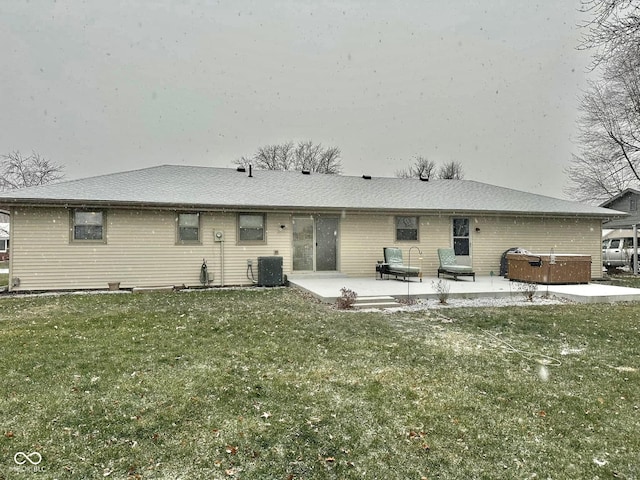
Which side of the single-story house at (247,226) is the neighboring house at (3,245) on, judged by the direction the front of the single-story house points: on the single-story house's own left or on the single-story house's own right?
on the single-story house's own left

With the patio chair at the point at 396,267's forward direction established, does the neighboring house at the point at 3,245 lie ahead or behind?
behind

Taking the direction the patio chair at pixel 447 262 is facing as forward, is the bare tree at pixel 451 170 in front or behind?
behind

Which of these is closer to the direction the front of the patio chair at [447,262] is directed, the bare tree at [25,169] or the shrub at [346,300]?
the shrub

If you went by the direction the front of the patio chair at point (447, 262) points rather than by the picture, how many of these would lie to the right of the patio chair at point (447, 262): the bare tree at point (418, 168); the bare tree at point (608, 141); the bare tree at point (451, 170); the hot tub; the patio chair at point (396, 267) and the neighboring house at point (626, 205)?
1

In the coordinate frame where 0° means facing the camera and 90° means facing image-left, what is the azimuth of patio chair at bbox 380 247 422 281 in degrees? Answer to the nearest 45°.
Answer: approximately 315°

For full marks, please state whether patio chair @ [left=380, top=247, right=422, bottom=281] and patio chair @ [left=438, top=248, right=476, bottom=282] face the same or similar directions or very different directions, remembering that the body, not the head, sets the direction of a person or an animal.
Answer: same or similar directions

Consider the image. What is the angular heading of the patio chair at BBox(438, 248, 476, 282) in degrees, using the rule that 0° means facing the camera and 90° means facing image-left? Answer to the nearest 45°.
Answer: approximately 315°

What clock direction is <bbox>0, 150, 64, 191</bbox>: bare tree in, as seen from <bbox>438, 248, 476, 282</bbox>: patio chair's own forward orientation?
The bare tree is roughly at 5 o'clock from the patio chair.

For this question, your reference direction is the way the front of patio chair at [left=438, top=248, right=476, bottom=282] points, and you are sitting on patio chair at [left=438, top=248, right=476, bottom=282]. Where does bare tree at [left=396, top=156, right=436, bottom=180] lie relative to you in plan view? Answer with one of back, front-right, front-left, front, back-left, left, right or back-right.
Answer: back-left

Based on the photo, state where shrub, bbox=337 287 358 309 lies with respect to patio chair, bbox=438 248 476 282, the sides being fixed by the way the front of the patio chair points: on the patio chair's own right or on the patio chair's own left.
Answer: on the patio chair's own right

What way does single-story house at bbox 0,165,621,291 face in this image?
away from the camera

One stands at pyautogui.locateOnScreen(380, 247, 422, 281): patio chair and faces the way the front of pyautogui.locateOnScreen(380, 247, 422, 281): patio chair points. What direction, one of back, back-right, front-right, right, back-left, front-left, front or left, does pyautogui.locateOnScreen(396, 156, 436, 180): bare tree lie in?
back-left

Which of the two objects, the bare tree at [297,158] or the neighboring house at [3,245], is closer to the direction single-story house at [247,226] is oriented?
the bare tree

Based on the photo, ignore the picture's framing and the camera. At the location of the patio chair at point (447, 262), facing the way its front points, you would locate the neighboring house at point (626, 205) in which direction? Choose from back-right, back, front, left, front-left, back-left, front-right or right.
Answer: left

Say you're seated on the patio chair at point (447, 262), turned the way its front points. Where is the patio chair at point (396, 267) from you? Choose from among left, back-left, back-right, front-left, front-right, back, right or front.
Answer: right

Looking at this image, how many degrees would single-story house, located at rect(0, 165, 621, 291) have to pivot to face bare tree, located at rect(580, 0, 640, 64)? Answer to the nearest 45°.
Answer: approximately 135° to its right

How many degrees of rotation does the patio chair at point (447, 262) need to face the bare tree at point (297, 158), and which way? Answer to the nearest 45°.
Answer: approximately 180°

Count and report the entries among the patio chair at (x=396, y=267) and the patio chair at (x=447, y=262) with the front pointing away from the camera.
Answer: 0
